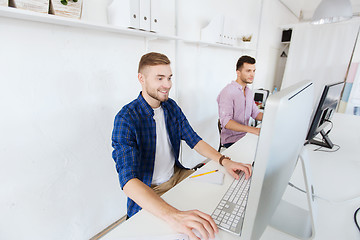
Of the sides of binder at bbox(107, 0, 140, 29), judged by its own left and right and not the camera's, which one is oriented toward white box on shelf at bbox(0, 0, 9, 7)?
right

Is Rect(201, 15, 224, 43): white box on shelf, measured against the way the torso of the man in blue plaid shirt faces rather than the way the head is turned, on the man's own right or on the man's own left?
on the man's own left

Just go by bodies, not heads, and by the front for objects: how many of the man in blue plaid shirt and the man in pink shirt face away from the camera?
0

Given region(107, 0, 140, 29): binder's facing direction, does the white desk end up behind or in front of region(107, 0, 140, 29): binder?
in front

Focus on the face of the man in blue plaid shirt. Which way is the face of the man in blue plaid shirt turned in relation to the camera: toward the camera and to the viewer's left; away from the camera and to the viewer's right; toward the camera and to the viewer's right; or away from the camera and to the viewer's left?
toward the camera and to the viewer's right

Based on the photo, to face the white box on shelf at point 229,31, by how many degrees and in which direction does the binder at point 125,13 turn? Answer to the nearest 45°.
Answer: approximately 90° to its left

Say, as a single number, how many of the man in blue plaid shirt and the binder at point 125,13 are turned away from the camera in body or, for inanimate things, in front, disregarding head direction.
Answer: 0

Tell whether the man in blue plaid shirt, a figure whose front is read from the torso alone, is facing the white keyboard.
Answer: yes
